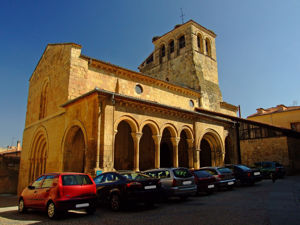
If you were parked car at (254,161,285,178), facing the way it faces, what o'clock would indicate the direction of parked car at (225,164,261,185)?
parked car at (225,164,261,185) is roughly at 8 o'clock from parked car at (254,161,285,178).

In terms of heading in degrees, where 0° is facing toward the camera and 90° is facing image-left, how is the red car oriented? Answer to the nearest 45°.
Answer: approximately 135°

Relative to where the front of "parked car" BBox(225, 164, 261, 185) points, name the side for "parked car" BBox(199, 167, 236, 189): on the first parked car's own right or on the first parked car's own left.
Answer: on the first parked car's own left

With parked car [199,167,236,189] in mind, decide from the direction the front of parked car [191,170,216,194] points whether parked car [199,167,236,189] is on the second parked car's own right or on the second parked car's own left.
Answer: on the second parked car's own right

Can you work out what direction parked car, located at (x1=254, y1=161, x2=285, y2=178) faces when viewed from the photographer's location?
facing away from the viewer and to the left of the viewer

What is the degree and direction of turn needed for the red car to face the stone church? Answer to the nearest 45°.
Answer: approximately 45° to its right

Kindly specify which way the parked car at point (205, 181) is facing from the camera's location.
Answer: facing away from the viewer and to the left of the viewer

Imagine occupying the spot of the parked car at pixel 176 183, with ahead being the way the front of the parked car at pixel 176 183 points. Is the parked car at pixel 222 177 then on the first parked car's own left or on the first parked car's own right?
on the first parked car's own right
